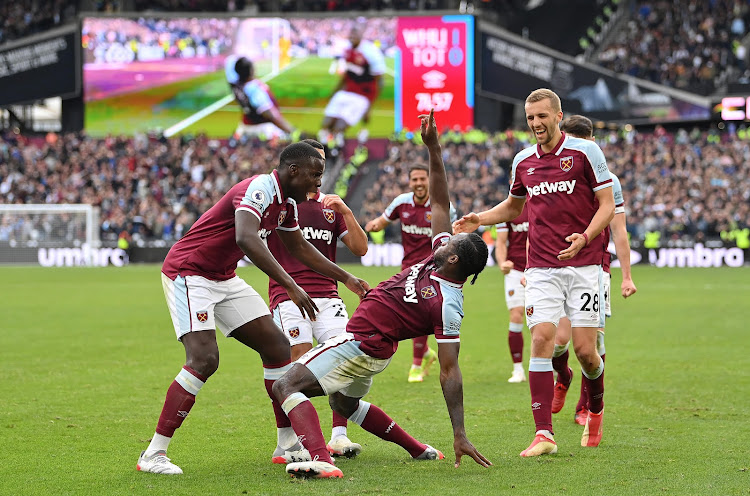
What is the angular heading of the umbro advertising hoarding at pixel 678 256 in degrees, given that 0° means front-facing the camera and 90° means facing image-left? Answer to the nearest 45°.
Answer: approximately 0°

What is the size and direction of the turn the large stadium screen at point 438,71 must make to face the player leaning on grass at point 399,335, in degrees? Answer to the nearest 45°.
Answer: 0° — it already faces them

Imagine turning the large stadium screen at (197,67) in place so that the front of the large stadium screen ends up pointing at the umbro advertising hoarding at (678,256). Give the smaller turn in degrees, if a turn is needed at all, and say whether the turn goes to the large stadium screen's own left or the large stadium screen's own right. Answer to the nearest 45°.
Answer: approximately 45° to the large stadium screen's own left
